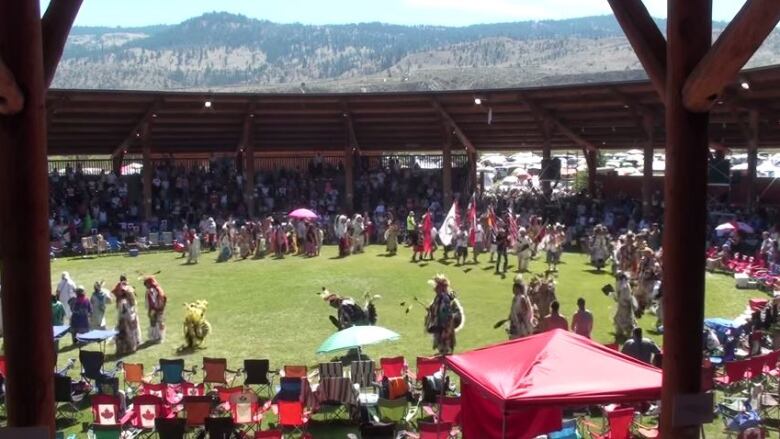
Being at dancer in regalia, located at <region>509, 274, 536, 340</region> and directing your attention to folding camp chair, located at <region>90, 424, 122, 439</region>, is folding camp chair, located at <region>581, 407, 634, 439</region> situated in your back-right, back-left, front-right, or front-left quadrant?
front-left

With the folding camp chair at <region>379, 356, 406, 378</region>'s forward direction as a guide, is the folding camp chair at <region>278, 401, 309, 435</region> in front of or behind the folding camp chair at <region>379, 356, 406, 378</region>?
behind

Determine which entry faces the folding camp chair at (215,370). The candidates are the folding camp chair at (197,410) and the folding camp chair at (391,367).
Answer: the folding camp chair at (197,410)

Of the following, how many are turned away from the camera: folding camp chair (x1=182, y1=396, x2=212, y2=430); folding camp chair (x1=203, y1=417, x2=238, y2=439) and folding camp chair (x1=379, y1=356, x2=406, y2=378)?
3

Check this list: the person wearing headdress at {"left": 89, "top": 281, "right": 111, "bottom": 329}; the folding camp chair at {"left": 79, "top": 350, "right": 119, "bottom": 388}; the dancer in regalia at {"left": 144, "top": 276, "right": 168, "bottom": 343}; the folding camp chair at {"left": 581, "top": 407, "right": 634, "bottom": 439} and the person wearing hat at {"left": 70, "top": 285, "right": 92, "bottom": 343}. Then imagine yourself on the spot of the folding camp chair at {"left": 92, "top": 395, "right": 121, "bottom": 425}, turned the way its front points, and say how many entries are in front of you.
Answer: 4

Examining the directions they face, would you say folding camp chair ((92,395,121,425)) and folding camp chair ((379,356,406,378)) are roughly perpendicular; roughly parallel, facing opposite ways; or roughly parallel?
roughly parallel

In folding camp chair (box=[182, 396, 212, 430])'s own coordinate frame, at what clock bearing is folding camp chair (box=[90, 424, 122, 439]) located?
folding camp chair (box=[90, 424, 122, 439]) is roughly at 8 o'clock from folding camp chair (box=[182, 396, 212, 430]).

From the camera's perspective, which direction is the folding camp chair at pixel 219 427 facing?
away from the camera

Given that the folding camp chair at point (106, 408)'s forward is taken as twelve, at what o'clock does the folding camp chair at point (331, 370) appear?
the folding camp chair at point (331, 370) is roughly at 3 o'clock from the folding camp chair at point (106, 408).

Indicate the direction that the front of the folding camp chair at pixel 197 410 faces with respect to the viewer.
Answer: facing away from the viewer

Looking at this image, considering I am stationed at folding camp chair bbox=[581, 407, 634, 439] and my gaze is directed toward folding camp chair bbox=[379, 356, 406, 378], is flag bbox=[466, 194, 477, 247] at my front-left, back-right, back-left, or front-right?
front-right

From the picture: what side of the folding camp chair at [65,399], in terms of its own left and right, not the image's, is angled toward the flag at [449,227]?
front

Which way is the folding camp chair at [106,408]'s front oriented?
away from the camera

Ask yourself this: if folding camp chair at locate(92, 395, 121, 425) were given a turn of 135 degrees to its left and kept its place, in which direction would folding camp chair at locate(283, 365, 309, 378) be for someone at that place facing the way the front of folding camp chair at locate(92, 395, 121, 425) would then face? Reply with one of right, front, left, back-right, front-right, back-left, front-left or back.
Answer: back-left

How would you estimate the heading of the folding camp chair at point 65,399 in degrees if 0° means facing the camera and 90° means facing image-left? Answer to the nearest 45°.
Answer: approximately 225°

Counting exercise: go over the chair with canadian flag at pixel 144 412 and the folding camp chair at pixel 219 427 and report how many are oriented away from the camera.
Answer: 2

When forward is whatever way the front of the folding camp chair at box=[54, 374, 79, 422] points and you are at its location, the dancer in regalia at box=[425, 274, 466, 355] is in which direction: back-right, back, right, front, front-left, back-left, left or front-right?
front-right

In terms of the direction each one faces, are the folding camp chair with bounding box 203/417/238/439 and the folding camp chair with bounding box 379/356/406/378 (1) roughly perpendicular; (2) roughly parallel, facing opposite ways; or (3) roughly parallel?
roughly parallel

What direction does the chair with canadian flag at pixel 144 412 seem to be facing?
away from the camera

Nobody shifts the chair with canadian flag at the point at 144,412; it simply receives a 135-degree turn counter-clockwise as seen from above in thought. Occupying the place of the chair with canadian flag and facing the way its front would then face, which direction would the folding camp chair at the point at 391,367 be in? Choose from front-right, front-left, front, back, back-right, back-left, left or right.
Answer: back-left

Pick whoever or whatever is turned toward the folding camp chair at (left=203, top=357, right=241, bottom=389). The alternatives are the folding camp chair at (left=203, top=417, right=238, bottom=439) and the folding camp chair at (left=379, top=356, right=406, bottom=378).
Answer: the folding camp chair at (left=203, top=417, right=238, bottom=439)

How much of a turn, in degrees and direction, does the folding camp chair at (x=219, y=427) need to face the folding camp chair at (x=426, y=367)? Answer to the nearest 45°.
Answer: approximately 45° to its right
